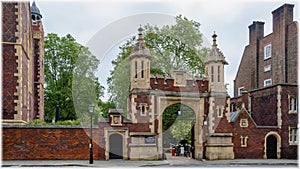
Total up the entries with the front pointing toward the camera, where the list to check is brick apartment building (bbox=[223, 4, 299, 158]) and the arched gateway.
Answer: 2

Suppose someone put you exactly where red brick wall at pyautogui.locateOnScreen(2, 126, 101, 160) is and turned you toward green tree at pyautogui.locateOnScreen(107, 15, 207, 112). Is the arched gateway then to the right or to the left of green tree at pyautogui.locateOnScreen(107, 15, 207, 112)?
right

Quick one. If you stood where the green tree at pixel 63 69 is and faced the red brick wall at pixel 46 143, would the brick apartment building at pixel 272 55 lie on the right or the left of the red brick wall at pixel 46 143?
left

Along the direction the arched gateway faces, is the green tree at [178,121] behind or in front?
behind

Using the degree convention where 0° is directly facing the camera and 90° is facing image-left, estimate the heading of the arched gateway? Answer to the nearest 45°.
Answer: approximately 0°

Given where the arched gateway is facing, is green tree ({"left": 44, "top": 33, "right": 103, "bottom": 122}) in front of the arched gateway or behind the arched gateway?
behind
